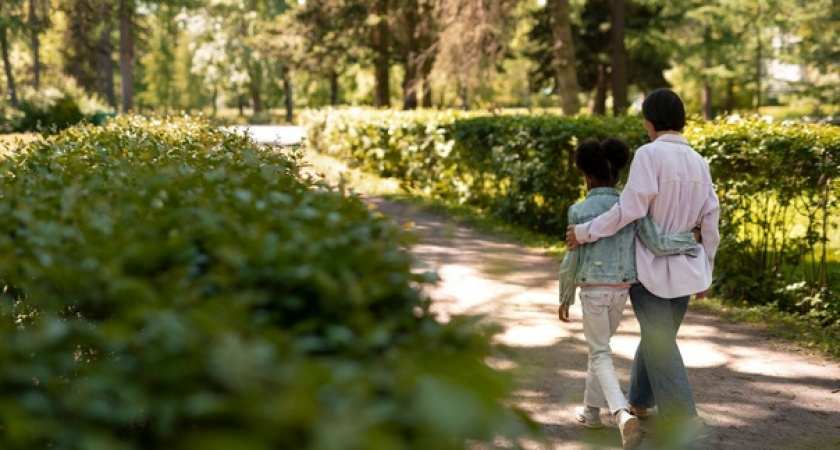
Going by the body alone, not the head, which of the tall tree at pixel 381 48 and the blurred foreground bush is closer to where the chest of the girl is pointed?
the tall tree

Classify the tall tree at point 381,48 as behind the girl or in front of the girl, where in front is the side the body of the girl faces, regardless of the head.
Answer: in front

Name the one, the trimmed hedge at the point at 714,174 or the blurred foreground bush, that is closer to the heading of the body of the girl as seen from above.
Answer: the trimmed hedge

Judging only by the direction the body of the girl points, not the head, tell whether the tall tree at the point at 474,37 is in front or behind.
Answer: in front

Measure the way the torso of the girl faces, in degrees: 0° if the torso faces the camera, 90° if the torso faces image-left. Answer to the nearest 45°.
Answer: approximately 180°

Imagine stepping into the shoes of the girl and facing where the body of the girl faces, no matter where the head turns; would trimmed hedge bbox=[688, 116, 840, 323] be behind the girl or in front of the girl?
in front

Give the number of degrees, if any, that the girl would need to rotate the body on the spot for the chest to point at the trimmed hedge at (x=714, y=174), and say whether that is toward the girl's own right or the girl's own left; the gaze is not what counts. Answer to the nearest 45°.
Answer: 0° — they already face it

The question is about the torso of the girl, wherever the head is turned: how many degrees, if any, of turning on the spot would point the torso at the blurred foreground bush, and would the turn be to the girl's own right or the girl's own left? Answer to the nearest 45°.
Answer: approximately 180°
